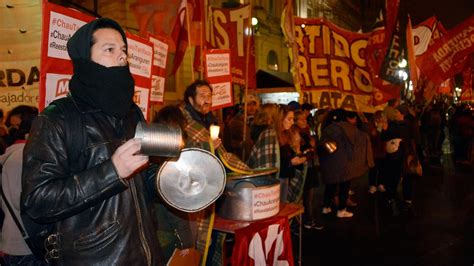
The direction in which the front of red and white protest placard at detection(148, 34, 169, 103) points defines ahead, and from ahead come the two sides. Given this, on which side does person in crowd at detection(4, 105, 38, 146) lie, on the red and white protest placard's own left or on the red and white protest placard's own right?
on the red and white protest placard's own right

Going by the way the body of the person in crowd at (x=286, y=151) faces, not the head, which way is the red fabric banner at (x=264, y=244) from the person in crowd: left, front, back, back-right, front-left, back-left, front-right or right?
right

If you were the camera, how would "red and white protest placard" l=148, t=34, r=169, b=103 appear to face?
facing the viewer

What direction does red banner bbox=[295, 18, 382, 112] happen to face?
toward the camera

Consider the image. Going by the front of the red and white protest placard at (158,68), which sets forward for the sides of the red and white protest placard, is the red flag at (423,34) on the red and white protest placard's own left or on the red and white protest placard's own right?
on the red and white protest placard's own left

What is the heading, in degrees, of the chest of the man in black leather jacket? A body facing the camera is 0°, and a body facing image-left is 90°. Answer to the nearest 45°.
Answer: approximately 315°

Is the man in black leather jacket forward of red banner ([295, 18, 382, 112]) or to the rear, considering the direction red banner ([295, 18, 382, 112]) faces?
forward

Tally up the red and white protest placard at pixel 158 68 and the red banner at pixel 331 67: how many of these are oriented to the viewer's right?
0

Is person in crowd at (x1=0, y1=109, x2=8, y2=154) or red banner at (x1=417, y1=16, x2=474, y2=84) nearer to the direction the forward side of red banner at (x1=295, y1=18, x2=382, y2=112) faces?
the person in crowd
